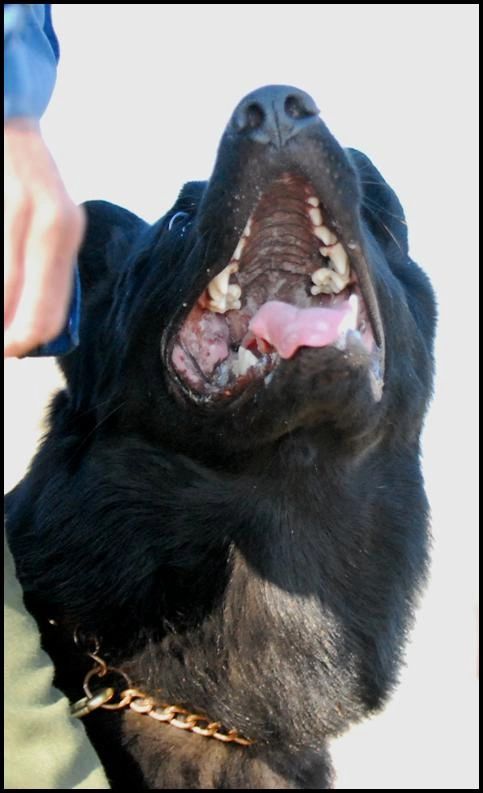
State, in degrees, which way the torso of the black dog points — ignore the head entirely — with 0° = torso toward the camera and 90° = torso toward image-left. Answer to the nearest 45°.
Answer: approximately 0°
